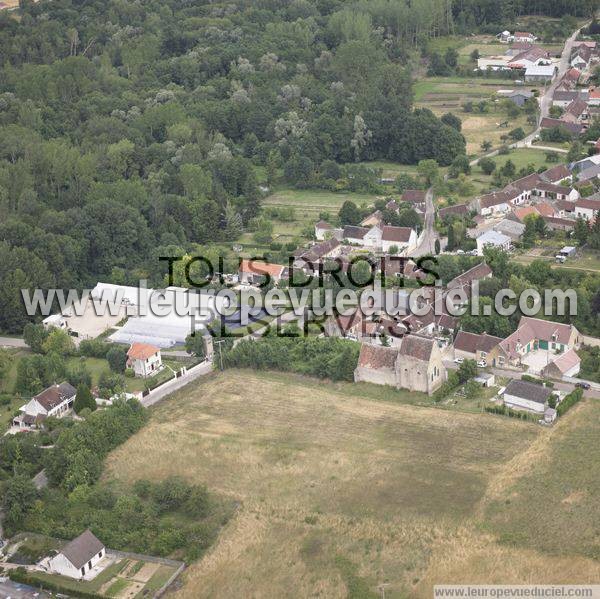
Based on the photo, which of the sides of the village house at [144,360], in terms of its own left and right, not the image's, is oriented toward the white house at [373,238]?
left

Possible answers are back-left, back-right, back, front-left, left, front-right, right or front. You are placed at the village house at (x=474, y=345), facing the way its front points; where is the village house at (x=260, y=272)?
back-right

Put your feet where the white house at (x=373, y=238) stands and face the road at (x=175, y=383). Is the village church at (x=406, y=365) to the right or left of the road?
left

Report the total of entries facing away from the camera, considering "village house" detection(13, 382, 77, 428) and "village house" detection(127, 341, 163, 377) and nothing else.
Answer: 0

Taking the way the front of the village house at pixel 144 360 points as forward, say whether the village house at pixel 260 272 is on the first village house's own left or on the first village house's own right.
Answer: on the first village house's own left

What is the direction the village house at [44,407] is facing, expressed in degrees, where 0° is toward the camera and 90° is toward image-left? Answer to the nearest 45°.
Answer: approximately 315°

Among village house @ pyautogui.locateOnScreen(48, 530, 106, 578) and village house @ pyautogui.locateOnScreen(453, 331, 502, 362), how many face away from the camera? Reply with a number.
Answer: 0

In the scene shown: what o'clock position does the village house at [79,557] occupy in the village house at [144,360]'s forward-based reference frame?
the village house at [79,557] is roughly at 2 o'clock from the village house at [144,360].

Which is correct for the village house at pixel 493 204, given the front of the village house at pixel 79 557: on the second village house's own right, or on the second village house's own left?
on the second village house's own left

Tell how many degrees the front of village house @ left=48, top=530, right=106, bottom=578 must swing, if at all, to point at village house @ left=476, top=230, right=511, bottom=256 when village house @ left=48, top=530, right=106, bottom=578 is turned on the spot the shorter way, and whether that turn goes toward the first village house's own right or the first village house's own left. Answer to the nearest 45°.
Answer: approximately 90° to the first village house's own left

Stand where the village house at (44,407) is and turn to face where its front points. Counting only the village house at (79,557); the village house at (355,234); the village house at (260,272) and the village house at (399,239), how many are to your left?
3

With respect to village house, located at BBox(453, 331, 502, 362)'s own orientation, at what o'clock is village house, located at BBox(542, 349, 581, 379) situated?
village house, located at BBox(542, 349, 581, 379) is roughly at 10 o'clock from village house, located at BBox(453, 331, 502, 362).

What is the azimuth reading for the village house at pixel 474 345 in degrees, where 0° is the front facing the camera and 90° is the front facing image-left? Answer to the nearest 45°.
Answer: approximately 0°

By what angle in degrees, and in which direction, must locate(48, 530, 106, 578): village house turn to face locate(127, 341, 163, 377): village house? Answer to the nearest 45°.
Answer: approximately 135° to its left
